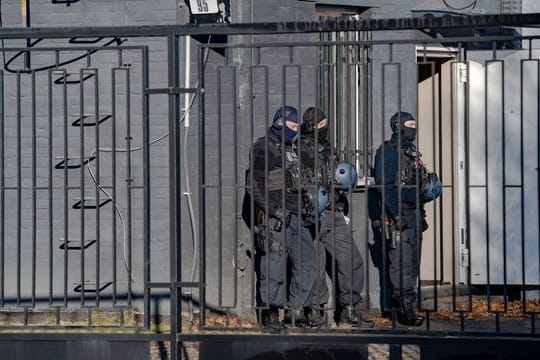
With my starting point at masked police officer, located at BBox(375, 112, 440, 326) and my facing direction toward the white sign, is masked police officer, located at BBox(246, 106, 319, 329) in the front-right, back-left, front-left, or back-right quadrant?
front-left

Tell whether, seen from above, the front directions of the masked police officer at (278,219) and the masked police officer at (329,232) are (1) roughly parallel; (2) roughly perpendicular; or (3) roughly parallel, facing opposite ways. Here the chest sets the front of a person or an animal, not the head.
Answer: roughly parallel

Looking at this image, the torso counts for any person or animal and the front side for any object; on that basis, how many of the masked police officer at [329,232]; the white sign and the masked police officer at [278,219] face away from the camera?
0

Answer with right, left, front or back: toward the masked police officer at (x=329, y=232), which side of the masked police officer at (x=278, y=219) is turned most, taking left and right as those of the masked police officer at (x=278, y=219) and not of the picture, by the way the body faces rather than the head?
left

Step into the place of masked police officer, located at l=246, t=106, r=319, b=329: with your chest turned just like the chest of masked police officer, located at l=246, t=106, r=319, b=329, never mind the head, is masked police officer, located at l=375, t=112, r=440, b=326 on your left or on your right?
on your left

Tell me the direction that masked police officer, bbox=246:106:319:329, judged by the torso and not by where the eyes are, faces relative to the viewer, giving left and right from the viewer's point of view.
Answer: facing the viewer and to the right of the viewer

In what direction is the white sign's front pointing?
toward the camera

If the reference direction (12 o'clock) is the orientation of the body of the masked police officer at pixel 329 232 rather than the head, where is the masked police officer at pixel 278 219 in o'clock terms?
the masked police officer at pixel 278 219 is roughly at 3 o'clock from the masked police officer at pixel 329 232.

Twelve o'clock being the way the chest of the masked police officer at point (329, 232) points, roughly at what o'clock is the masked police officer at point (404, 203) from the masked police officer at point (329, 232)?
the masked police officer at point (404, 203) is roughly at 10 o'clock from the masked police officer at point (329, 232).
